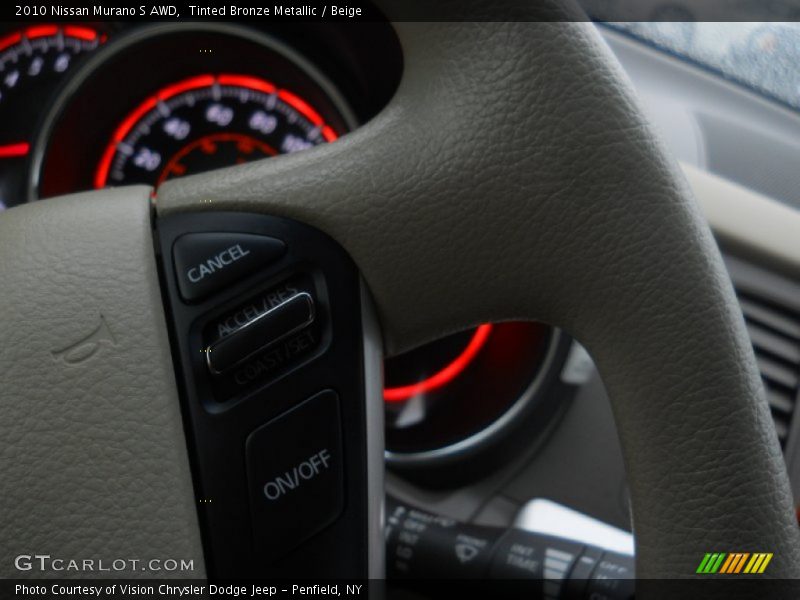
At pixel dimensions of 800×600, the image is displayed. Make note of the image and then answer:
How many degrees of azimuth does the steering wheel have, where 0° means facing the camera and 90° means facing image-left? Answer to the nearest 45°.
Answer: approximately 0°
